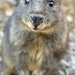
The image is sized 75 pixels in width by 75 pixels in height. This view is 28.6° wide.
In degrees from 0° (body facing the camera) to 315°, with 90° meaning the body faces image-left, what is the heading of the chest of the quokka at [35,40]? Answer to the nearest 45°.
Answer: approximately 0°
